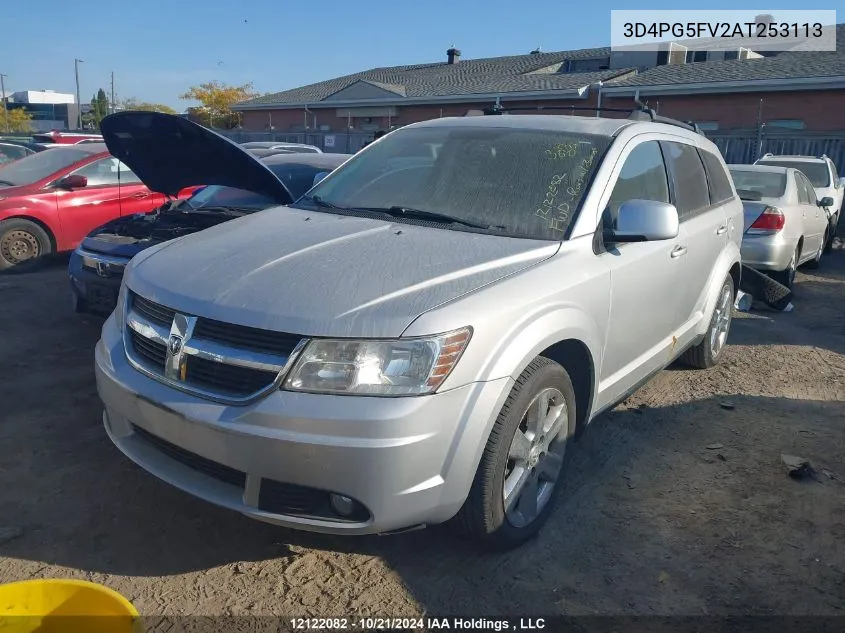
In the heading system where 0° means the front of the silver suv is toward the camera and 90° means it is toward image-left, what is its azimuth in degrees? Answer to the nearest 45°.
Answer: approximately 45°

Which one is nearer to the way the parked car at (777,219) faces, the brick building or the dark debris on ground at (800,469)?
the brick building

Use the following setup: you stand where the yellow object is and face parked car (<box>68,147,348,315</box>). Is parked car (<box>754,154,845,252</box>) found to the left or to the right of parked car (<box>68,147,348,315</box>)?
right

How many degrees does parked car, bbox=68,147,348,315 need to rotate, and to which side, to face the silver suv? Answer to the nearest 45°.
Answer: approximately 45° to its left

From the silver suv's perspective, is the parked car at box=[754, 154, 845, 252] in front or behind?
behind

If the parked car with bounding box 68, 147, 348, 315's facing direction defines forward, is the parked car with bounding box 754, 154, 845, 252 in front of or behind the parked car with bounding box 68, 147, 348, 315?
behind

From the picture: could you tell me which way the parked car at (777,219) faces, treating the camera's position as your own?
facing away from the viewer and to the right of the viewer

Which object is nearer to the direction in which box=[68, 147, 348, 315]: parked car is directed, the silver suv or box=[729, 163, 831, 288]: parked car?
the silver suv

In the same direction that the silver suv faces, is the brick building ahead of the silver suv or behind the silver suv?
behind

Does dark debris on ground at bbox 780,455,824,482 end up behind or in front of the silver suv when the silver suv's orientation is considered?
behind
